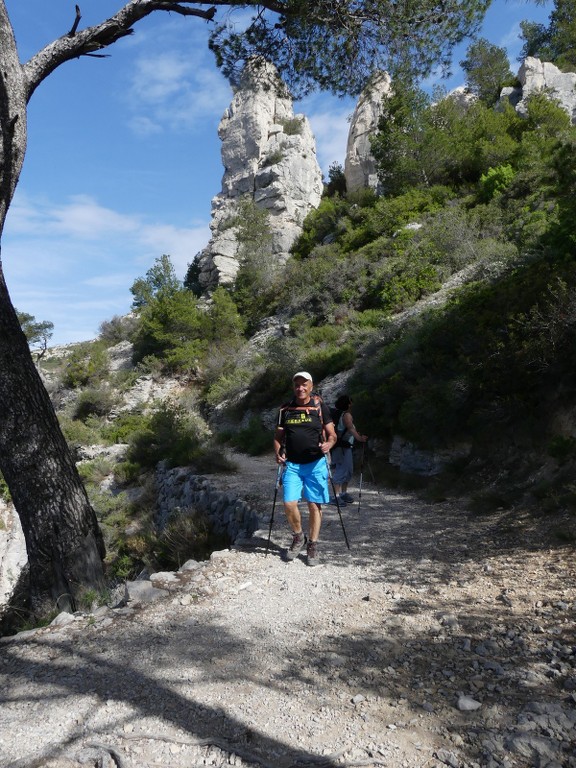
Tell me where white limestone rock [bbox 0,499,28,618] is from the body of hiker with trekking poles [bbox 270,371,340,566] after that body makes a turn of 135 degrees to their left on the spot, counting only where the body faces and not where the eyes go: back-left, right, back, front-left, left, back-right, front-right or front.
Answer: left

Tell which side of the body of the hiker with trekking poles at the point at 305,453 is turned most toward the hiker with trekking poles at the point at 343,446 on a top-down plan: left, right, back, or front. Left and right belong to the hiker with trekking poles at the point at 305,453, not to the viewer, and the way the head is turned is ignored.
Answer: back

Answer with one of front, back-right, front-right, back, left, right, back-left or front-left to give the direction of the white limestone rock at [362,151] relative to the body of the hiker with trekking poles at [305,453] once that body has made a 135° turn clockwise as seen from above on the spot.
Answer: front-right

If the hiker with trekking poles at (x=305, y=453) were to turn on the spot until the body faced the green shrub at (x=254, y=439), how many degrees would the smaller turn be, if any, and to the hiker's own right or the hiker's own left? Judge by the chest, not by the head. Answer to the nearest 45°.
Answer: approximately 180°

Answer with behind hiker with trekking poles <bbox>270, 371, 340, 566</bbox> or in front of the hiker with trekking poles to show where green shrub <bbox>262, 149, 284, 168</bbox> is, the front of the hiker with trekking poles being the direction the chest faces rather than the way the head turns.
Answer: behind

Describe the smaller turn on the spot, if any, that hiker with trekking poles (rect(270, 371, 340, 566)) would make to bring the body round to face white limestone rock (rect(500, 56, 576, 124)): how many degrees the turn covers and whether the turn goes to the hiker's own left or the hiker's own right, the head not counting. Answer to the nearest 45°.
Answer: approximately 135° to the hiker's own left

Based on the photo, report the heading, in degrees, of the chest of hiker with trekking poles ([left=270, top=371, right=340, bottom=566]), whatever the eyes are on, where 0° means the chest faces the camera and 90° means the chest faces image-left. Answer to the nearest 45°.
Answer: approximately 0°

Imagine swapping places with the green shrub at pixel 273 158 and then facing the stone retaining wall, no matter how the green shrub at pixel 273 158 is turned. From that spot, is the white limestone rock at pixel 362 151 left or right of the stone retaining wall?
left

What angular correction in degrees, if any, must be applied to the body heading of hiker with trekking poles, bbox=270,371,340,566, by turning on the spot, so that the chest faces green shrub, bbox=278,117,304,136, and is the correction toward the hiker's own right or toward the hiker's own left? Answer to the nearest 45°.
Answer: approximately 180°

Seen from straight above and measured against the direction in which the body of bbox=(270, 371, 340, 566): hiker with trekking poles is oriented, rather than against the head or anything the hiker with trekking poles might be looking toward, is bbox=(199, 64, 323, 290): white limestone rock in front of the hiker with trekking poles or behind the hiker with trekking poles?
behind

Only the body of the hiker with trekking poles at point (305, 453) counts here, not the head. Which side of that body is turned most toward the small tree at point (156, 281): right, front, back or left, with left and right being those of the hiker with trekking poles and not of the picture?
back

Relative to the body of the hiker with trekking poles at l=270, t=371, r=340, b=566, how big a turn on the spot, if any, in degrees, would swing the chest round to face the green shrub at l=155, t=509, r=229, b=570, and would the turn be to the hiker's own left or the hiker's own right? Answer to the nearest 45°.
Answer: approximately 135° to the hiker's own right
